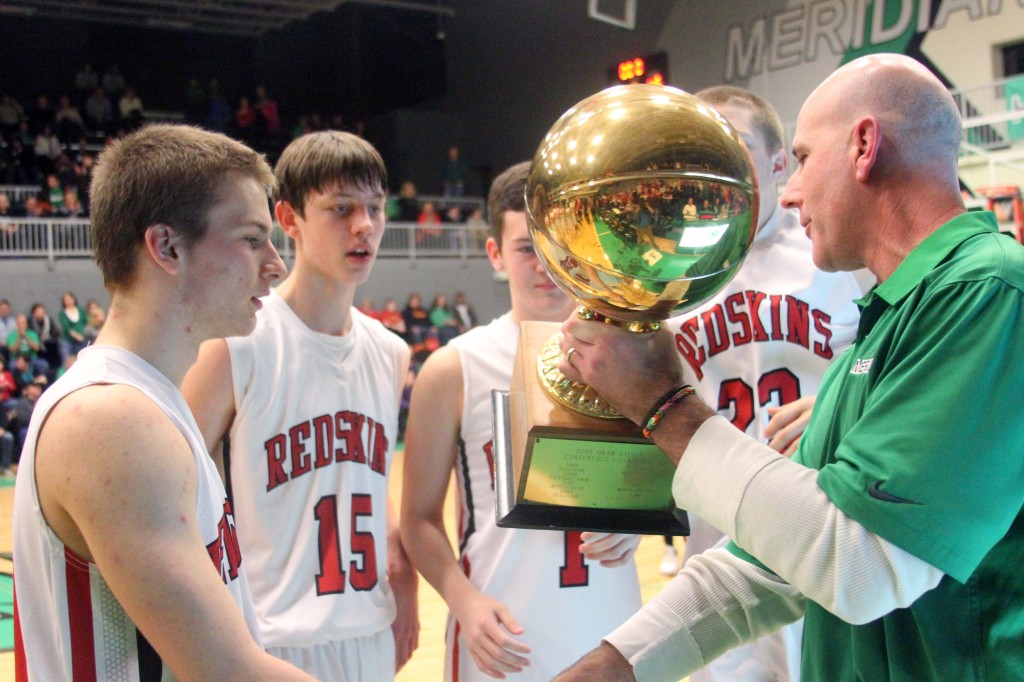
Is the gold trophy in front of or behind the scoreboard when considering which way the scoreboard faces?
in front

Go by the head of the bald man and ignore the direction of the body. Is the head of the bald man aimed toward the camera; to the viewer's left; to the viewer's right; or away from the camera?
to the viewer's left

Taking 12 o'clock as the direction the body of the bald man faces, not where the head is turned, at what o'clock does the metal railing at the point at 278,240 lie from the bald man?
The metal railing is roughly at 2 o'clock from the bald man.

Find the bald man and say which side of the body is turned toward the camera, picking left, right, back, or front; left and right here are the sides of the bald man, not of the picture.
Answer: left

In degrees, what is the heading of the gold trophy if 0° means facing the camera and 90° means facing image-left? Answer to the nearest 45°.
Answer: approximately 0°

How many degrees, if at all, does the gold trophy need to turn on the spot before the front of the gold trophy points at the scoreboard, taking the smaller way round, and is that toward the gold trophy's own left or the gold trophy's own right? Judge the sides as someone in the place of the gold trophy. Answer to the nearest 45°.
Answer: approximately 180°
